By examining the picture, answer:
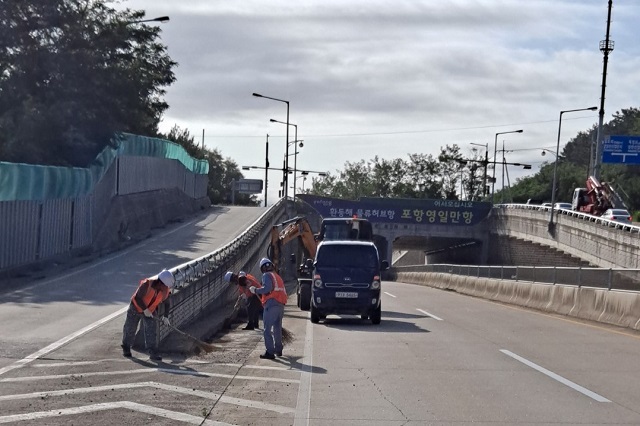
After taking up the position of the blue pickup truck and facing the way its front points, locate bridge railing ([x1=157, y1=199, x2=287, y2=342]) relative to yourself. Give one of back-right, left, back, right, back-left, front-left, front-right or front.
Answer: right

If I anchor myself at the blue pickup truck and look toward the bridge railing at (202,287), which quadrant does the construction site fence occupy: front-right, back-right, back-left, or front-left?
front-right

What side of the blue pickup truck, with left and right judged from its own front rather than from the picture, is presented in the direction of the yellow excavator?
back

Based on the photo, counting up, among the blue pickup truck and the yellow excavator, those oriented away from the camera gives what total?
0

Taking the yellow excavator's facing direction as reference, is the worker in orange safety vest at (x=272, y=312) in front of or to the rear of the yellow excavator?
in front

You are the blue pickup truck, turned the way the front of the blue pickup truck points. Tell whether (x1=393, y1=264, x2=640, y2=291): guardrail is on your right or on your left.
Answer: on your left

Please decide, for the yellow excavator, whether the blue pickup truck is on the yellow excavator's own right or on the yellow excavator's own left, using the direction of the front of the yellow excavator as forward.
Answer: on the yellow excavator's own left

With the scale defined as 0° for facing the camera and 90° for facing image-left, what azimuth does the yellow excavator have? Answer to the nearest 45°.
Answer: approximately 45°

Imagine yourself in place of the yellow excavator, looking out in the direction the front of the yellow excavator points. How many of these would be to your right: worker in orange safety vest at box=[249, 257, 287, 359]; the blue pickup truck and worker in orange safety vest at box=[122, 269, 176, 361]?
0

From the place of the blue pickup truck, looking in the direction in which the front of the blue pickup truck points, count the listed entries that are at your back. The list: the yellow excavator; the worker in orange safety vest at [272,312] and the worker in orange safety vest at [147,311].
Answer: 1

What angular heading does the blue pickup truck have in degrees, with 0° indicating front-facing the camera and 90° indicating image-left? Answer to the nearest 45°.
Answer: approximately 0°

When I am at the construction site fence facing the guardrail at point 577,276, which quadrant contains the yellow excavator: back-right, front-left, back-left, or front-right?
front-left

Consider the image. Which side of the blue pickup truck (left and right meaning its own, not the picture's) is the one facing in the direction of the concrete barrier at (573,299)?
left

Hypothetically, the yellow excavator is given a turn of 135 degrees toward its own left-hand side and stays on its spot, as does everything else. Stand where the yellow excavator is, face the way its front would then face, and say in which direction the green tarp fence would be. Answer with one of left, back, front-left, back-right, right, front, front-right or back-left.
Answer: back

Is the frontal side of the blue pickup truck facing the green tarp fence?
no

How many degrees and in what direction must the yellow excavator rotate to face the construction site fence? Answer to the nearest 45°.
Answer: approximately 45° to its right

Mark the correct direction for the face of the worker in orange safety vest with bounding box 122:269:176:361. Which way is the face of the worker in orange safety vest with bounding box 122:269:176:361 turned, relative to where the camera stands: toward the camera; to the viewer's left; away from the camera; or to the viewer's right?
to the viewer's right
